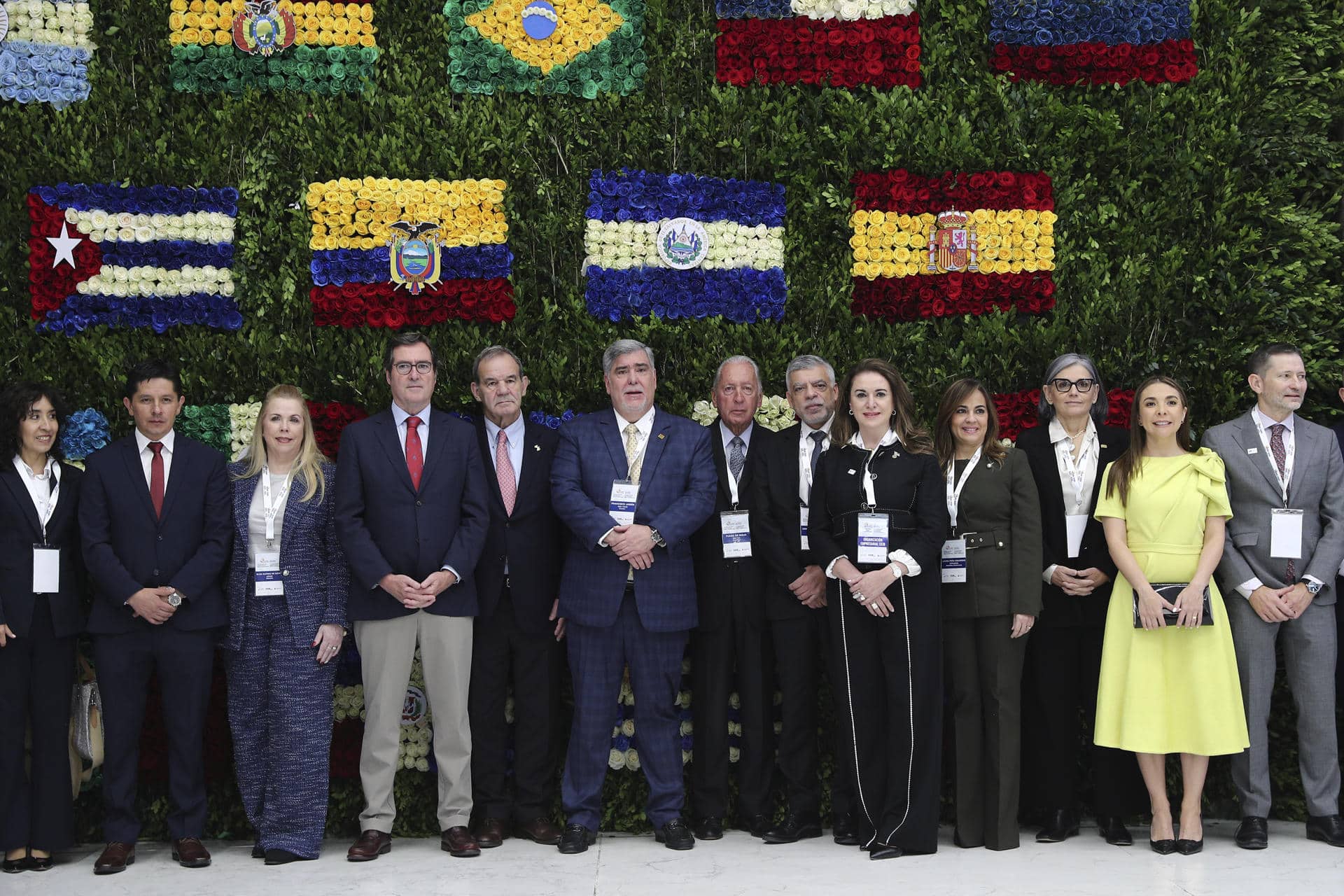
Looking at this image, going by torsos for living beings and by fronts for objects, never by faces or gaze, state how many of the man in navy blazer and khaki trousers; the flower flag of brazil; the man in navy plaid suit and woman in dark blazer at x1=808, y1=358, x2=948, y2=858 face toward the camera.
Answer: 4

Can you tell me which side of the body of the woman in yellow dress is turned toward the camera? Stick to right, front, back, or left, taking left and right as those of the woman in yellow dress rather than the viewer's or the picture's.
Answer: front

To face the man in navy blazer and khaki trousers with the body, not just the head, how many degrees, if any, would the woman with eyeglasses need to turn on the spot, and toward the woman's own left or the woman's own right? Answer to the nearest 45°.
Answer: approximately 90° to the woman's own right

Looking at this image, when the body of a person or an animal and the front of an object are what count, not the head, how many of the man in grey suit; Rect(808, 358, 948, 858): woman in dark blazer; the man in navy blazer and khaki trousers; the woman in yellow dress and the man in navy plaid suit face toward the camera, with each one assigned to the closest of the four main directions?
5

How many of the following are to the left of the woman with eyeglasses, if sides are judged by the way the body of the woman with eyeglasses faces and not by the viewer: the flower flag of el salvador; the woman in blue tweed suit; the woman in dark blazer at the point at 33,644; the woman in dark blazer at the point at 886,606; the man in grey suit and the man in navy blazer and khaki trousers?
1

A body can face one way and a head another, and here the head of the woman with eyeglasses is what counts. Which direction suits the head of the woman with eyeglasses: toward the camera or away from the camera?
toward the camera

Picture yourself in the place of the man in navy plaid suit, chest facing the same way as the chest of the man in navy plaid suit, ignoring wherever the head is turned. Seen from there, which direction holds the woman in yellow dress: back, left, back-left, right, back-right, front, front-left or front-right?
left

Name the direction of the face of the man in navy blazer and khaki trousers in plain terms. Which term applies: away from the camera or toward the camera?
toward the camera

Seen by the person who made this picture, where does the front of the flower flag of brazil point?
facing the viewer

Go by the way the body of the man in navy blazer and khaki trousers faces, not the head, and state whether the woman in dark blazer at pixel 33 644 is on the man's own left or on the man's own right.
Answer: on the man's own right

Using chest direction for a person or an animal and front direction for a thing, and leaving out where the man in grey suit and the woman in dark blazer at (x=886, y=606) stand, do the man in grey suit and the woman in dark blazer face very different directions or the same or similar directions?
same or similar directions

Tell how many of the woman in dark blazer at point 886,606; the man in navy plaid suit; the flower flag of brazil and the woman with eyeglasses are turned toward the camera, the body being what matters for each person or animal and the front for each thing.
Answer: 4

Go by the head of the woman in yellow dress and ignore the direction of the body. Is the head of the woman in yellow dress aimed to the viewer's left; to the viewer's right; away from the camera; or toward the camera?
toward the camera

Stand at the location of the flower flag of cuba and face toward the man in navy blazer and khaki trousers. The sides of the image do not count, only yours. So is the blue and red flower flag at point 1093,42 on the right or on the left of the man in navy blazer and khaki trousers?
left

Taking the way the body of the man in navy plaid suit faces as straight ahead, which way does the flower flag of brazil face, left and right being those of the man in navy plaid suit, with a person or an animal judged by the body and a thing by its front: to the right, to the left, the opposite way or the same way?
the same way

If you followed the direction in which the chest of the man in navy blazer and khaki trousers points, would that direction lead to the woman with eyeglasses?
no

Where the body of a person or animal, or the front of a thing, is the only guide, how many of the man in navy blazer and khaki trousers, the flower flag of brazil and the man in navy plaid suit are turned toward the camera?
3

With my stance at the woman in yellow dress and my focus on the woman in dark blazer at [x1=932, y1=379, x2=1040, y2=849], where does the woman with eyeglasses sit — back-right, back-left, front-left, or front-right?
front-right

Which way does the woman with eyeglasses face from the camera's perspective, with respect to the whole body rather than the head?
toward the camera
